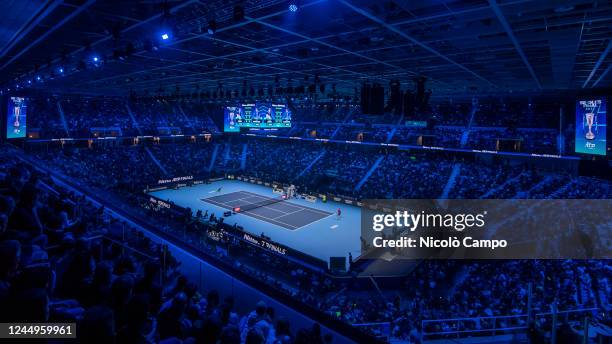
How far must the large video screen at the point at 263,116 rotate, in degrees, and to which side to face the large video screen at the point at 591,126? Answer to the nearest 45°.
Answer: approximately 45° to its left

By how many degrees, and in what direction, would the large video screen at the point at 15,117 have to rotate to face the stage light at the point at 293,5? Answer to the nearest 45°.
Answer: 0° — it already faces it

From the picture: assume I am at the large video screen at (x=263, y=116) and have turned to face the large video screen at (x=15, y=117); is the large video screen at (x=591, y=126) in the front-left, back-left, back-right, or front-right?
back-left

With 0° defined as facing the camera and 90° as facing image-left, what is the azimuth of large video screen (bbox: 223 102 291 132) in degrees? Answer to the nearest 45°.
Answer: approximately 0°

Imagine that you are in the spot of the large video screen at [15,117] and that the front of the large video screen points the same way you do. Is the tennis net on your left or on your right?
on your left

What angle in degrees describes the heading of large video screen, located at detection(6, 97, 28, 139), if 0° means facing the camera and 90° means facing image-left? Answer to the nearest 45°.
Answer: approximately 0°

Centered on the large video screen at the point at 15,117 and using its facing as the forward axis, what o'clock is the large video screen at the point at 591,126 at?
the large video screen at the point at 591,126 is roughly at 11 o'clock from the large video screen at the point at 15,117.

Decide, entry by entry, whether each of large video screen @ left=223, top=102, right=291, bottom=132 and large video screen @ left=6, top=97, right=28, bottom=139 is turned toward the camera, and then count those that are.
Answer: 2

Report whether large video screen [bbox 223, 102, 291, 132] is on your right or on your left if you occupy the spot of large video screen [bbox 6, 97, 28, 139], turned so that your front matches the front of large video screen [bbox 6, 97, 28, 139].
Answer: on your left
